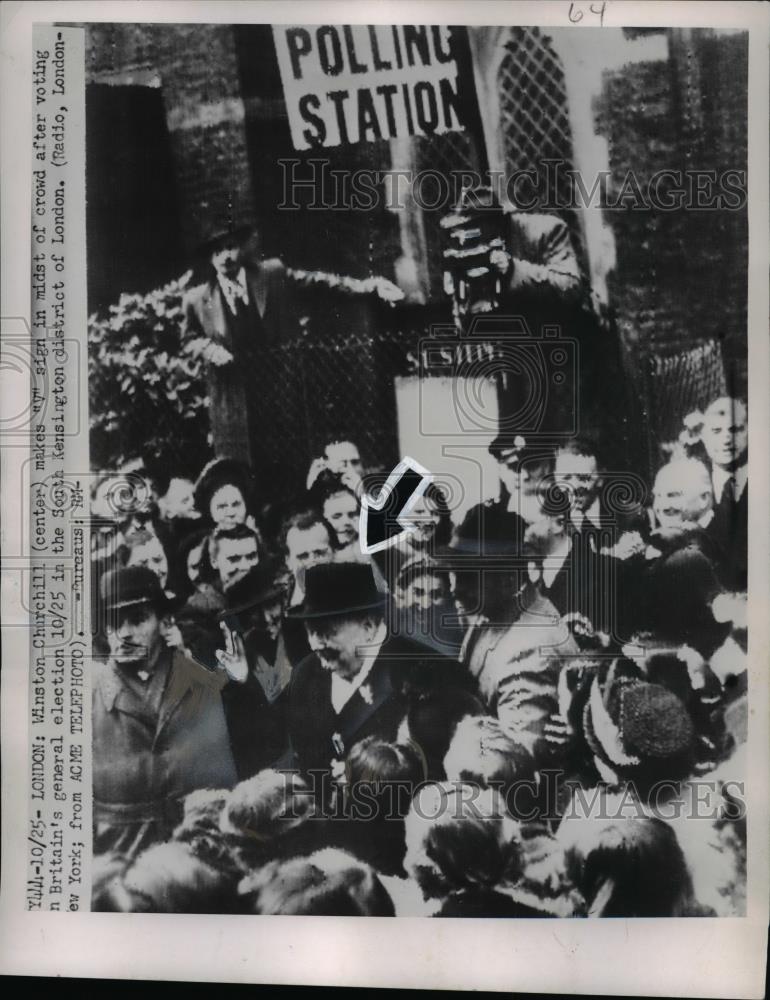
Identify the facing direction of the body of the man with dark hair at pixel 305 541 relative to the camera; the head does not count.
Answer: toward the camera

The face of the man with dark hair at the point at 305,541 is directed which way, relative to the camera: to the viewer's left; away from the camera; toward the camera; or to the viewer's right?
toward the camera

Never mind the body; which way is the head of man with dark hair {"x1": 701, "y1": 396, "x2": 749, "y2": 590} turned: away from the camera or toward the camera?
toward the camera

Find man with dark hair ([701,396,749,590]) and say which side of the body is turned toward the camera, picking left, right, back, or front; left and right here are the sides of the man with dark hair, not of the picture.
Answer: front

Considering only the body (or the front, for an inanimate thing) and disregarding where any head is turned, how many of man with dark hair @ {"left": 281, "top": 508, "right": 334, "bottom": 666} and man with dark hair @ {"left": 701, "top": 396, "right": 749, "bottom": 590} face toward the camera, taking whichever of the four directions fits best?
2
